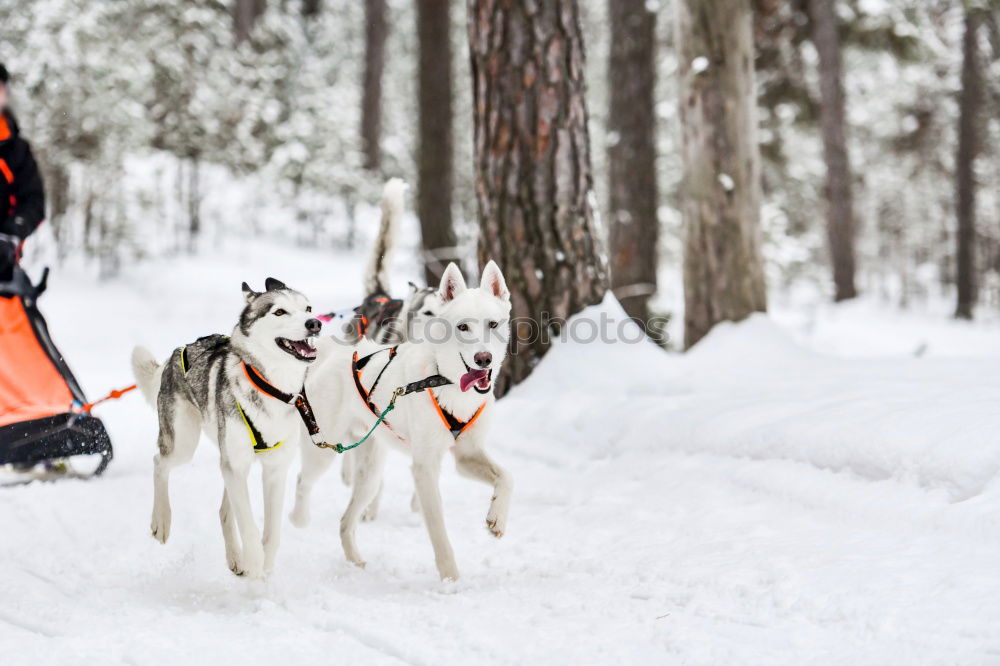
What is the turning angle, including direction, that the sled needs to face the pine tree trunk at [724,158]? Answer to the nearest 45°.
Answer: approximately 45° to its left

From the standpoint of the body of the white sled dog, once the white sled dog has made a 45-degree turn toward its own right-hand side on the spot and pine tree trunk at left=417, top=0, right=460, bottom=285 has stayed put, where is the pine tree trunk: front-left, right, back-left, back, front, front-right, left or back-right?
back

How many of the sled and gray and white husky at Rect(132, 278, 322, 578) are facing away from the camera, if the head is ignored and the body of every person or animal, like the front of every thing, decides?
0

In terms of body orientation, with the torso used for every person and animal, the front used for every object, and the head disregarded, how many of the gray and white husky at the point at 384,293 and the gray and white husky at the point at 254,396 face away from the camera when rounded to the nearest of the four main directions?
0

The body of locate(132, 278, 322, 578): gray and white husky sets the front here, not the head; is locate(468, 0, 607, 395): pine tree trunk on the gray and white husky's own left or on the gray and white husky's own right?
on the gray and white husky's own left

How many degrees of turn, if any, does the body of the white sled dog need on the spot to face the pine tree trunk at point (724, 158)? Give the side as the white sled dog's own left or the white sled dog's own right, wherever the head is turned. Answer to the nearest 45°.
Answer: approximately 90° to the white sled dog's own left

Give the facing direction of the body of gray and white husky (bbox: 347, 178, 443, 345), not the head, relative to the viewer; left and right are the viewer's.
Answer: facing the viewer and to the right of the viewer

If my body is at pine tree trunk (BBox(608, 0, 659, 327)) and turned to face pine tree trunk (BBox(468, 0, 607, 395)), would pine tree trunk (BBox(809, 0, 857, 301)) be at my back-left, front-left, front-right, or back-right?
back-left

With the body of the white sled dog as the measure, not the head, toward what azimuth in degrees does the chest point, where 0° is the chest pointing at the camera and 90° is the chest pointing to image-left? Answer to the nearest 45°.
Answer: approximately 315°

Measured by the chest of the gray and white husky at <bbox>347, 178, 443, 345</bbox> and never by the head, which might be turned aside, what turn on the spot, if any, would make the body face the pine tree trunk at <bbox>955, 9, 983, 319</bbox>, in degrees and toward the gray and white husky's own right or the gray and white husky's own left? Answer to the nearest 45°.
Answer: approximately 90° to the gray and white husky's own left

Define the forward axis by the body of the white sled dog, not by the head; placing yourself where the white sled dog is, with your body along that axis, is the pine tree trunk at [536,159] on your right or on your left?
on your left
